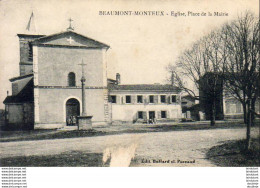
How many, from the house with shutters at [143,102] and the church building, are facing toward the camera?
2

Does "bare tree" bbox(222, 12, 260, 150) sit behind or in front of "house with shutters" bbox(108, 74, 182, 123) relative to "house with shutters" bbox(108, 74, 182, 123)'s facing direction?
in front

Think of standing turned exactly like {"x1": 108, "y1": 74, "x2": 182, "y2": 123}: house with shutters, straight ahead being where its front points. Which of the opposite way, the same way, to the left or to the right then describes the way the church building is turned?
the same way

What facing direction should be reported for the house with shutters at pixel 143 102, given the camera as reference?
facing the viewer

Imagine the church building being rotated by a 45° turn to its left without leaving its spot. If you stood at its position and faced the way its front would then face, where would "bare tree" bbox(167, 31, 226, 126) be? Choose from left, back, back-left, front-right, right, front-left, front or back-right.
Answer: front

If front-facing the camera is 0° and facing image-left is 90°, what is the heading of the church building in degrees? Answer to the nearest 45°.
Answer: approximately 0°
